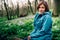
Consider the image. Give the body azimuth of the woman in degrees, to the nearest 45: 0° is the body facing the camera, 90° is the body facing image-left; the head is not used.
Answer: approximately 45°
